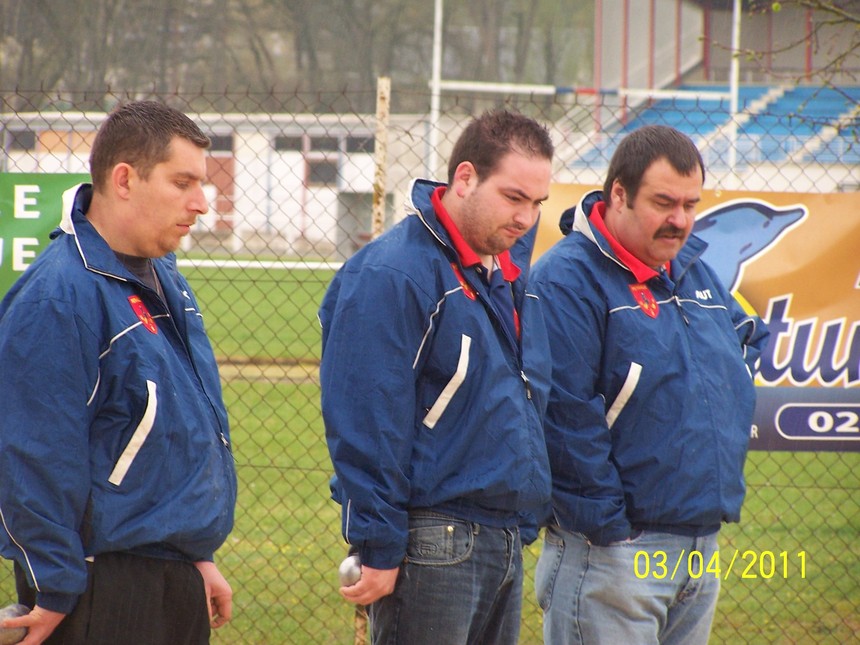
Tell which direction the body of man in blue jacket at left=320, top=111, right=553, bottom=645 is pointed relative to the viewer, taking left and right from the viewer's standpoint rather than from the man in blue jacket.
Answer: facing the viewer and to the right of the viewer

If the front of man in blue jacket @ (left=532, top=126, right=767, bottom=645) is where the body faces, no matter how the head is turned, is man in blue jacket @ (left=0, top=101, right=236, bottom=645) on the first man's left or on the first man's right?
on the first man's right

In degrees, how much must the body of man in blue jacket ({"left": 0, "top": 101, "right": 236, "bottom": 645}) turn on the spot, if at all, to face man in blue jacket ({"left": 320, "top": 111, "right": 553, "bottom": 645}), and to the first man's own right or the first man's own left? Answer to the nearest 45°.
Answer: approximately 45° to the first man's own left

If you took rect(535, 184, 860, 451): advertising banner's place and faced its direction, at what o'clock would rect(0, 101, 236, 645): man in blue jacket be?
The man in blue jacket is roughly at 1 o'clock from the advertising banner.

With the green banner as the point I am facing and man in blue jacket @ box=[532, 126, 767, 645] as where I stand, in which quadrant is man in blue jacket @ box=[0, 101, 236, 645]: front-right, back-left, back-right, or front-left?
front-left

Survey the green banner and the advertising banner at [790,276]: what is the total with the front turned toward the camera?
2

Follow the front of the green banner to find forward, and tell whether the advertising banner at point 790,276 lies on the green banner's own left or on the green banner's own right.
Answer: on the green banner's own left

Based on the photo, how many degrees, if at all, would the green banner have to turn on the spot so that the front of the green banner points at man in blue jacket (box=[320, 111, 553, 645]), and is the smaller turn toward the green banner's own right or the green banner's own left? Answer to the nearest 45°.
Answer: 0° — it already faces them

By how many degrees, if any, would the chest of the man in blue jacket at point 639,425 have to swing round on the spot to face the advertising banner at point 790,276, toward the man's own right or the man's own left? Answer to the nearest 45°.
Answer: approximately 135° to the man's own left

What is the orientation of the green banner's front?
toward the camera

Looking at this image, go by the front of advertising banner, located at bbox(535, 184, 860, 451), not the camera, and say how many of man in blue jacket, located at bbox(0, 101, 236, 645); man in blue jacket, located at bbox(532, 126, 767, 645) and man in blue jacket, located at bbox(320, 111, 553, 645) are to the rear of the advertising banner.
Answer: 0

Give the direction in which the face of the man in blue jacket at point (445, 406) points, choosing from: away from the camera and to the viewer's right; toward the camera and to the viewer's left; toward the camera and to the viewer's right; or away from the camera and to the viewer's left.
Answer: toward the camera and to the viewer's right

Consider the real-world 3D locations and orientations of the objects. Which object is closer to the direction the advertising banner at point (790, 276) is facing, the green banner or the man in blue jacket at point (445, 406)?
the man in blue jacket

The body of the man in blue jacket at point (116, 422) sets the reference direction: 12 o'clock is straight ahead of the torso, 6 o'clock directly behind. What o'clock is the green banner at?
The green banner is roughly at 7 o'clock from the man in blue jacket.

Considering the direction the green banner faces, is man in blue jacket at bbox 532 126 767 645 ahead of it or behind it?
ahead

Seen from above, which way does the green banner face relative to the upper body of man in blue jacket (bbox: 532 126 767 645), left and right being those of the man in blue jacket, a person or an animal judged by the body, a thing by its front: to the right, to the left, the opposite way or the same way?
the same way

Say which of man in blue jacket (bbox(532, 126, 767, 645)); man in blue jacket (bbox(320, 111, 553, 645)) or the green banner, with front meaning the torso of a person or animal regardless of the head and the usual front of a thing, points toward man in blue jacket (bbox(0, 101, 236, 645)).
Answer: the green banner

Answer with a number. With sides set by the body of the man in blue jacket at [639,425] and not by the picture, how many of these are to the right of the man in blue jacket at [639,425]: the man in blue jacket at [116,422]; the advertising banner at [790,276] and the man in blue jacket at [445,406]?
2

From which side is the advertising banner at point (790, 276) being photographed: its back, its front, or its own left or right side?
front

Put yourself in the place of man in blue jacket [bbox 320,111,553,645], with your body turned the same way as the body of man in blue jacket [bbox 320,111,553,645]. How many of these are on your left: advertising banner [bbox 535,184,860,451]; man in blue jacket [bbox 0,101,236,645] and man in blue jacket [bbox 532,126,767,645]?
2

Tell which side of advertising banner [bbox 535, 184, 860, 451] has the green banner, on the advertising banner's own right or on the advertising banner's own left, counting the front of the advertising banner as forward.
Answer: on the advertising banner's own right

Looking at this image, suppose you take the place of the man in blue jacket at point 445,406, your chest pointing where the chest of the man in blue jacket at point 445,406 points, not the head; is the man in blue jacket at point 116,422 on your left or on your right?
on your right

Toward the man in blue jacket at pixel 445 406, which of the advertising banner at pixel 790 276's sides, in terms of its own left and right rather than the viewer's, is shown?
front

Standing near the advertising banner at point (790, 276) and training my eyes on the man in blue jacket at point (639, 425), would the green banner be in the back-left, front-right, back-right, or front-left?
front-right
